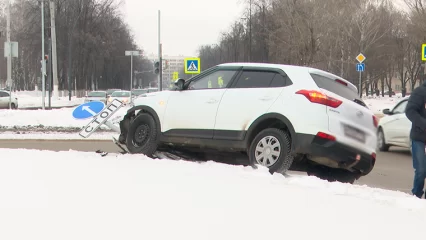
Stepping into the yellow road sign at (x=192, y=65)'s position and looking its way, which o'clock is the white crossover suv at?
The white crossover suv is roughly at 12 o'clock from the yellow road sign.

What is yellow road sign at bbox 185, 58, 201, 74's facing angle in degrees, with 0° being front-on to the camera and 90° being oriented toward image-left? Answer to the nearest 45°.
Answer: approximately 0°

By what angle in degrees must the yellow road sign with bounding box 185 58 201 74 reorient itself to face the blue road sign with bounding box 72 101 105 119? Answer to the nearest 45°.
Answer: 0° — it already faces it

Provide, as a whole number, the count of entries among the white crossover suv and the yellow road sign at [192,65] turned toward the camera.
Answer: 1

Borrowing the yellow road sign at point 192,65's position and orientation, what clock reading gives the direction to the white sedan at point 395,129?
The white sedan is roughly at 11 o'clock from the yellow road sign.

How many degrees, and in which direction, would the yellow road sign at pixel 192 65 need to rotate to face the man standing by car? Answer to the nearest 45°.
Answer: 0° — it already faces them

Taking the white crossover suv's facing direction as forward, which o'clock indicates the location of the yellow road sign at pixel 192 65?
The yellow road sign is roughly at 1 o'clock from the white crossover suv.

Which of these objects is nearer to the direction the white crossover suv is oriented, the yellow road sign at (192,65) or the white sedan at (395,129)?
the yellow road sign

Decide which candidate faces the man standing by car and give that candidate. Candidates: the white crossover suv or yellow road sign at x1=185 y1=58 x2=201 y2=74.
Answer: the yellow road sign

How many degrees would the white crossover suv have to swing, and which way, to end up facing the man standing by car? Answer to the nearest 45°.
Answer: approximately 180°

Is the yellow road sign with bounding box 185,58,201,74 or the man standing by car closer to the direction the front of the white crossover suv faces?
the yellow road sign

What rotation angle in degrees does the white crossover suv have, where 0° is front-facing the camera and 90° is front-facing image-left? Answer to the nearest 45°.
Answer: approximately 135°

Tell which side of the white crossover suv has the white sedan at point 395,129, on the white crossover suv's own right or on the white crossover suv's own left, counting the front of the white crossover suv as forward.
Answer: on the white crossover suv's own right
